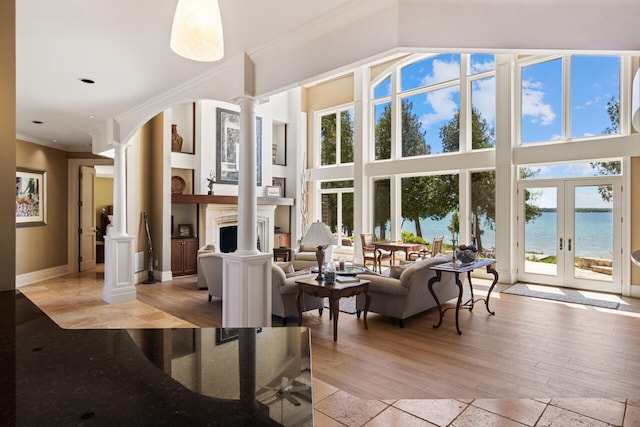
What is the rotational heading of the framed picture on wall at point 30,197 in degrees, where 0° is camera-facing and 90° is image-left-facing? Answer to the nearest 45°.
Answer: approximately 315°

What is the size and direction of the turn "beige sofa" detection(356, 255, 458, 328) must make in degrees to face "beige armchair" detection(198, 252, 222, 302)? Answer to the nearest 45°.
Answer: approximately 45° to its left

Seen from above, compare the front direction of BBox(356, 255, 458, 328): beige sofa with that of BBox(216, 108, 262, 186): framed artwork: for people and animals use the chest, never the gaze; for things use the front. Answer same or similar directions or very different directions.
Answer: very different directions

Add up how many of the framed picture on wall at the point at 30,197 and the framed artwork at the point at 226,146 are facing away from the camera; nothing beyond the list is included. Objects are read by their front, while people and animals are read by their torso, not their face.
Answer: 0

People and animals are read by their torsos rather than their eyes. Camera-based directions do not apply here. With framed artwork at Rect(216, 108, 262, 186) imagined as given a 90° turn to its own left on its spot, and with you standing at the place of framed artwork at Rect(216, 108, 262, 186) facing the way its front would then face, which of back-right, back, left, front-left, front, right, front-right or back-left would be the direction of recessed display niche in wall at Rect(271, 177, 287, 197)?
front

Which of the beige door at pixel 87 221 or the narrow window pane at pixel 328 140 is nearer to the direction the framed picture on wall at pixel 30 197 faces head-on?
the narrow window pane

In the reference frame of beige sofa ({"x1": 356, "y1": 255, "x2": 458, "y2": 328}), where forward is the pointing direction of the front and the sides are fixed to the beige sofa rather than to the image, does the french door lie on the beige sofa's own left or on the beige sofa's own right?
on the beige sofa's own right

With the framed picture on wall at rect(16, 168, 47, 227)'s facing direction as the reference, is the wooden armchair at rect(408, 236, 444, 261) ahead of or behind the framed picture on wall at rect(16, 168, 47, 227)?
ahead

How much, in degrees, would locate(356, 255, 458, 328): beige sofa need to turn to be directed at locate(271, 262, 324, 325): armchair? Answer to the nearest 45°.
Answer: approximately 45° to its left

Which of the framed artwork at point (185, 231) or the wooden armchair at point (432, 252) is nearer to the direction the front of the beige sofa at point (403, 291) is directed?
the framed artwork

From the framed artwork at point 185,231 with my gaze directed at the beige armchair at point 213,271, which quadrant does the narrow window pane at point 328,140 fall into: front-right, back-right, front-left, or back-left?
back-left

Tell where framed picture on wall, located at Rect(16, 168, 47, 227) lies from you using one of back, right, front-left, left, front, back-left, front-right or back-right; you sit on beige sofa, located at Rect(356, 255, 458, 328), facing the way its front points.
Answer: front-left

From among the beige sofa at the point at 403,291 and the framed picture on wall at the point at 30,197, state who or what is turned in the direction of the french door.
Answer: the framed picture on wall

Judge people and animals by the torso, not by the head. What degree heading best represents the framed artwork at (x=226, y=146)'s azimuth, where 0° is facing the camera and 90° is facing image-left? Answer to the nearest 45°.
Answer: approximately 315°

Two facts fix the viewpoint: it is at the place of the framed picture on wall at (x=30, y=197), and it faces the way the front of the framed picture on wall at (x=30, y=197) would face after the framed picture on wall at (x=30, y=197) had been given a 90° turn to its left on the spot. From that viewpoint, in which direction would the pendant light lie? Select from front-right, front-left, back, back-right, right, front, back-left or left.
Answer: back-right

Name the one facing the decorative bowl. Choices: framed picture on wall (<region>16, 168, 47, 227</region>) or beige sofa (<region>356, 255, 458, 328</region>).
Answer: the framed picture on wall

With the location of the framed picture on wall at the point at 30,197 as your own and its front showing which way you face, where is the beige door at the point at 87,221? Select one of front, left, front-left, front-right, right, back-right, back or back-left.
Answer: left

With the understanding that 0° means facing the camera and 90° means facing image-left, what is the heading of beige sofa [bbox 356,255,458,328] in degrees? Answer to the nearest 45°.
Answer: approximately 135°
